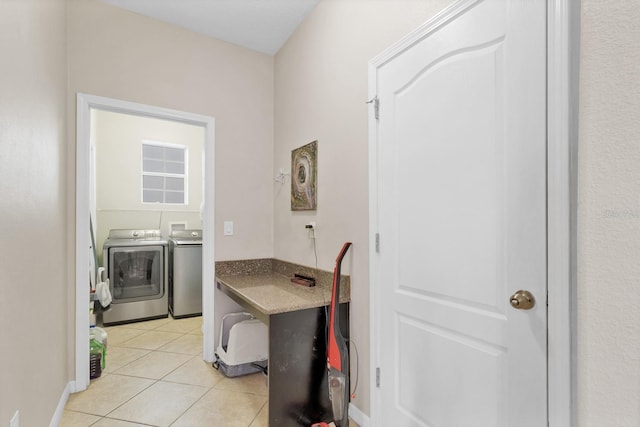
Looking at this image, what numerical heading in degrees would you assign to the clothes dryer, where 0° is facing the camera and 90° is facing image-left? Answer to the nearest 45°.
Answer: approximately 0°

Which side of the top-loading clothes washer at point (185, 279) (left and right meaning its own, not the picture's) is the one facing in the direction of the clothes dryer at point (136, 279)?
right

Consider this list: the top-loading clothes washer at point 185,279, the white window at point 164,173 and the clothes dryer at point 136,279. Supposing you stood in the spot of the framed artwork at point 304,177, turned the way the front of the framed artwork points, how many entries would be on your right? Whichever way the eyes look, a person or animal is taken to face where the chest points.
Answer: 3

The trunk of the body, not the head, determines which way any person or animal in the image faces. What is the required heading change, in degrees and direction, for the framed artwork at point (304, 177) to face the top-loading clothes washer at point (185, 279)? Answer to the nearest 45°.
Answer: approximately 90° to its right

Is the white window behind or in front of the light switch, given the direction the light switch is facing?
behind

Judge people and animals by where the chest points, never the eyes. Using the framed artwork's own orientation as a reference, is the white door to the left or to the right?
on its left

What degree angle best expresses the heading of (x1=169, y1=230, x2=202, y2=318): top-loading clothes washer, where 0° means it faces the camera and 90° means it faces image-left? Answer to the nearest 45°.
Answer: approximately 0°

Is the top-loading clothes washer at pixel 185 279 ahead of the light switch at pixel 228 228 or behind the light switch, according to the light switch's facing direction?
behind
